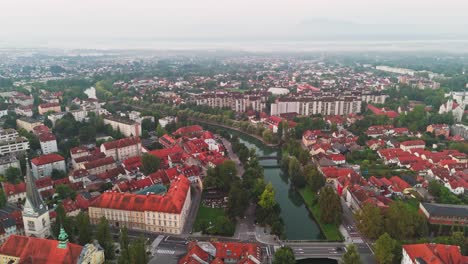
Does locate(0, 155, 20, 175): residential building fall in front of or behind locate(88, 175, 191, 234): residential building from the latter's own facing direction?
behind

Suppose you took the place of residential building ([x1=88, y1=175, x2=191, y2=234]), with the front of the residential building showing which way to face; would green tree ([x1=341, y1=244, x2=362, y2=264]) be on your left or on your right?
on your left

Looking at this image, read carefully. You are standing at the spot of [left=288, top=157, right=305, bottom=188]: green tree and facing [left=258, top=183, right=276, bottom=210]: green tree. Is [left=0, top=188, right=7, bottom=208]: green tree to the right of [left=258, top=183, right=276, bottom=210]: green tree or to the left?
right

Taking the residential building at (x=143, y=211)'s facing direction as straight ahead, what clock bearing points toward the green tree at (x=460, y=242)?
The green tree is roughly at 10 o'clock from the residential building.

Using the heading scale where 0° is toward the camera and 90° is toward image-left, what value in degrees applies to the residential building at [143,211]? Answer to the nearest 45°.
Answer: approximately 0°

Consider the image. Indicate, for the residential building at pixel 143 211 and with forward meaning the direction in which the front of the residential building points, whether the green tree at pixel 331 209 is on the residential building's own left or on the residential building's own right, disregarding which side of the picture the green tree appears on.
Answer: on the residential building's own left

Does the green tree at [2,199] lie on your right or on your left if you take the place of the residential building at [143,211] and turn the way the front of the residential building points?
on your right

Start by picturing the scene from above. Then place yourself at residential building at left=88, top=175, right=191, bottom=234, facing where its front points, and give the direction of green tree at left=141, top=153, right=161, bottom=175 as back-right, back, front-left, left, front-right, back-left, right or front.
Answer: back

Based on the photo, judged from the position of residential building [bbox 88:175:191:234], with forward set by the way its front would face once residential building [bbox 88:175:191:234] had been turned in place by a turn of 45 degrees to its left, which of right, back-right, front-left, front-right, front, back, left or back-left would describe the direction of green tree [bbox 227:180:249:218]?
front-left

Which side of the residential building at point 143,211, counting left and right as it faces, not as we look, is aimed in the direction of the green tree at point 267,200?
left

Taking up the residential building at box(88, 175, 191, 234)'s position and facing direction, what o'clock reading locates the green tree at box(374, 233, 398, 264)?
The green tree is roughly at 10 o'clock from the residential building.

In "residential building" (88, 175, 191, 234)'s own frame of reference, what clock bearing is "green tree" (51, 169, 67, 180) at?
The green tree is roughly at 5 o'clock from the residential building.

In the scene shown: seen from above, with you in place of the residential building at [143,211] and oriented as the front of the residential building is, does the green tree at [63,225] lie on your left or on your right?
on your right

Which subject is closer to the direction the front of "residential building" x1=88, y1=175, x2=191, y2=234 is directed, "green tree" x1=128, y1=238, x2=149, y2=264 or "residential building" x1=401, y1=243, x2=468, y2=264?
the green tree

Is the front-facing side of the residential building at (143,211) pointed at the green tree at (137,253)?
yes
